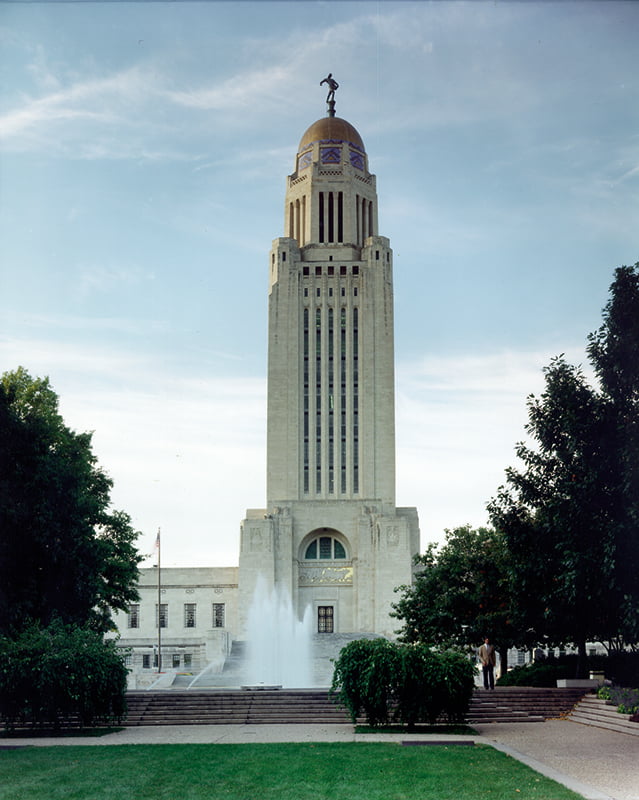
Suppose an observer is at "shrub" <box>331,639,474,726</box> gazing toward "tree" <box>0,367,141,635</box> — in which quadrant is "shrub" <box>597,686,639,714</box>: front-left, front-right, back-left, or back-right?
back-right

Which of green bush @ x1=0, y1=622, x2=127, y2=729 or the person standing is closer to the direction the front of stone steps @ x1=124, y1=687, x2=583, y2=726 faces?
the green bush

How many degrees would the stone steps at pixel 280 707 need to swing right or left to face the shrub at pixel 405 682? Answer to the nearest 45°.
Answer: approximately 45° to its left

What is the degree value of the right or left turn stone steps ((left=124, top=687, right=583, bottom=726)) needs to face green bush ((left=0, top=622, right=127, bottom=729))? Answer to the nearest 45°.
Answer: approximately 45° to its right

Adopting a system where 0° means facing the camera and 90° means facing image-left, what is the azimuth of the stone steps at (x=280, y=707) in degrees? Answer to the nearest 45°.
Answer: approximately 0°

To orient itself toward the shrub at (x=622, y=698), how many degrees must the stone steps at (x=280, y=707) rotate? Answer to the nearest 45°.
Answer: approximately 90° to its left

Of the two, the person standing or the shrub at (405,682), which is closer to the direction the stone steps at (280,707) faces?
the shrub
